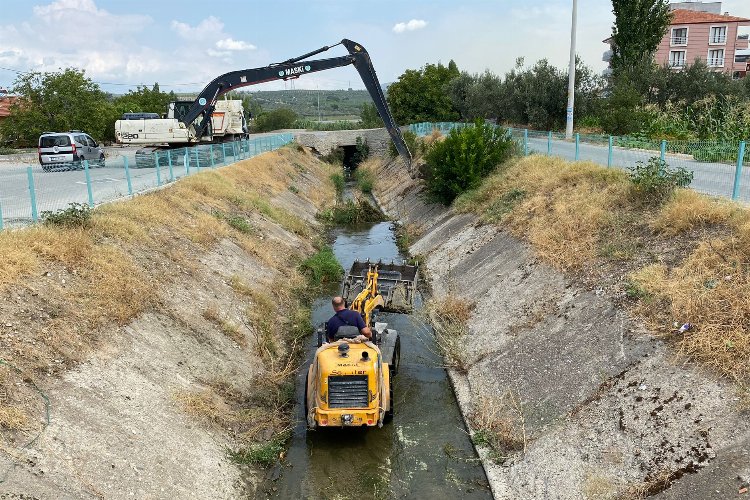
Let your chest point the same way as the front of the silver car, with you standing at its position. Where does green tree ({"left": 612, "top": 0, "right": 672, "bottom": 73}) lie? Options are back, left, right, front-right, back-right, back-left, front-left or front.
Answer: front-right

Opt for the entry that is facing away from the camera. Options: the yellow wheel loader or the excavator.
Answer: the yellow wheel loader

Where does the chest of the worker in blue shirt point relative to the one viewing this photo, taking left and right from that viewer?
facing away from the viewer

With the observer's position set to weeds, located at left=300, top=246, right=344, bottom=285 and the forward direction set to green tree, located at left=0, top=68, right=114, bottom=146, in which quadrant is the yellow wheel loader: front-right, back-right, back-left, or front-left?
back-left

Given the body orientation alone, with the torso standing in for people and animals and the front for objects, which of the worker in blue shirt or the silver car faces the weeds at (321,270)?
the worker in blue shirt

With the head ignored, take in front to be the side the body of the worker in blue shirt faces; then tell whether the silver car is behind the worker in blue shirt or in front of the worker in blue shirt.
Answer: in front

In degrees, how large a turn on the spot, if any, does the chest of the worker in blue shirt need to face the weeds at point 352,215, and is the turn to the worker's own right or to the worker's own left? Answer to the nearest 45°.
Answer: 0° — they already face it

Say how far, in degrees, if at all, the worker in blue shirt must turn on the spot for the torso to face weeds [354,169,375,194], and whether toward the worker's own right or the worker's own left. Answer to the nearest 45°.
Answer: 0° — they already face it

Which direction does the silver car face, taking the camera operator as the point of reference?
facing away from the viewer and to the right of the viewer

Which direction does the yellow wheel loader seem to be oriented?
away from the camera

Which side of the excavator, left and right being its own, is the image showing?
right

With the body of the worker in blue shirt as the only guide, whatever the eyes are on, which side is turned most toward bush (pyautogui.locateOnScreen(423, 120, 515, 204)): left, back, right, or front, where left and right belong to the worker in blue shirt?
front

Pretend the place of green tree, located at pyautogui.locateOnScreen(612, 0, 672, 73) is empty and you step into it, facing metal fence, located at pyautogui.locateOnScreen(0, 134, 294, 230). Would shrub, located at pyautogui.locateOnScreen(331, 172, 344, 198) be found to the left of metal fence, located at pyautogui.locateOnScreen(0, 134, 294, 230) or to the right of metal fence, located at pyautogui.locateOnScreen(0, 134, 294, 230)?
right

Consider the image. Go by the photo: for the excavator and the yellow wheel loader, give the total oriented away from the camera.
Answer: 1

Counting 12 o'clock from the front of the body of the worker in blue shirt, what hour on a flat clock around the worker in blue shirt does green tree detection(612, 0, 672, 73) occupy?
The green tree is roughly at 1 o'clock from the worker in blue shirt.

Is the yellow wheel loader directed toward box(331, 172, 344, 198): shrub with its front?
yes

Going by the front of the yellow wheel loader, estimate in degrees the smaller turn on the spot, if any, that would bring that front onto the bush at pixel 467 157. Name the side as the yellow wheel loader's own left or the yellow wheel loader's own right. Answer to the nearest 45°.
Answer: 0° — it already faces it
